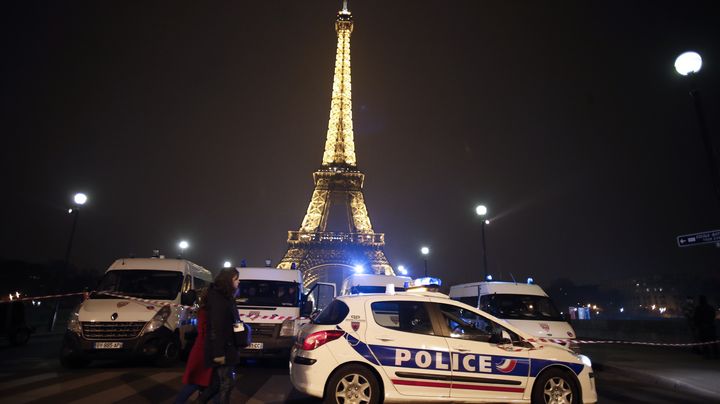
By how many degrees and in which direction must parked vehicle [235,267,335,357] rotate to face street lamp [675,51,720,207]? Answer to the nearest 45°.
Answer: approximately 45° to its left

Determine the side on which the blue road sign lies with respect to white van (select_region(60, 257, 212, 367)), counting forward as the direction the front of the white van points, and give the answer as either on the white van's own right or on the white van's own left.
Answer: on the white van's own left

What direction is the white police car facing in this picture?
to the viewer's right

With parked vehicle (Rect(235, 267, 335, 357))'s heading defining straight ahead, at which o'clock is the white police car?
The white police car is roughly at 11 o'clock from the parked vehicle.

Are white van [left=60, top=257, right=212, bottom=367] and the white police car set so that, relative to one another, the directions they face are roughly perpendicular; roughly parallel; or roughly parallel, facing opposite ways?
roughly perpendicular
